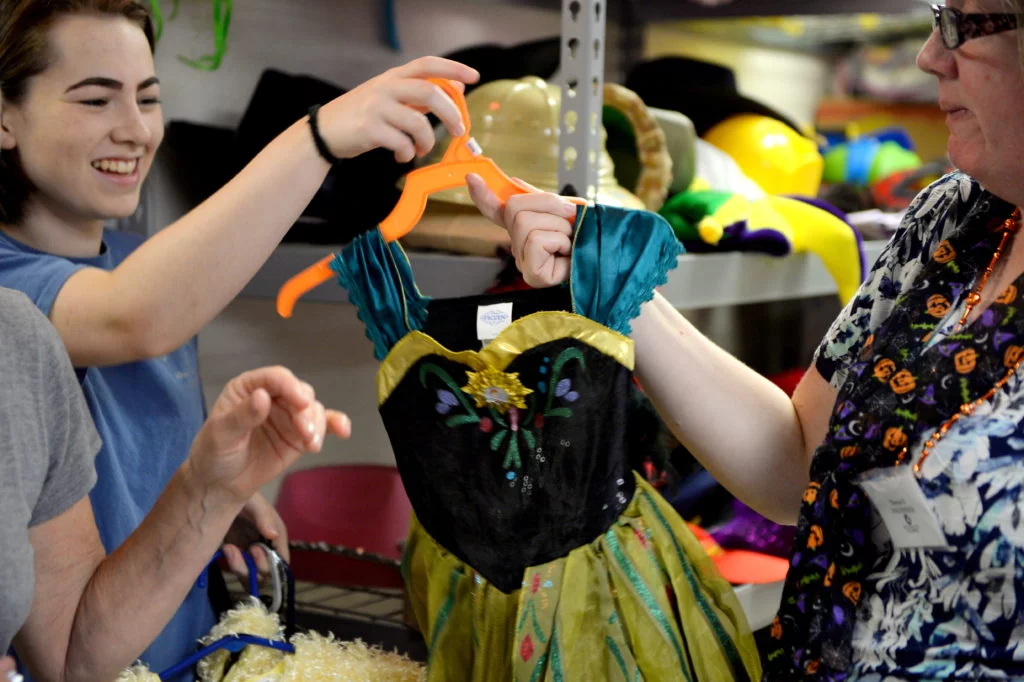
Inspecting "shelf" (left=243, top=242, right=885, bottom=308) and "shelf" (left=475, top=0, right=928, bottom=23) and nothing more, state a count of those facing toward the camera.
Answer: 2

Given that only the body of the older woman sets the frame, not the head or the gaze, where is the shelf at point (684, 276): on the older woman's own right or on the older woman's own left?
on the older woman's own right

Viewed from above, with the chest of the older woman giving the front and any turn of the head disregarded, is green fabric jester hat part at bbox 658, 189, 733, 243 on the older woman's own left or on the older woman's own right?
on the older woman's own right

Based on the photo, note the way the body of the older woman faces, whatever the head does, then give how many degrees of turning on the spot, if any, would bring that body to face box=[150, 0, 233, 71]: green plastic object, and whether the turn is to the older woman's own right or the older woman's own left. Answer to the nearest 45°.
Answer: approximately 90° to the older woman's own right

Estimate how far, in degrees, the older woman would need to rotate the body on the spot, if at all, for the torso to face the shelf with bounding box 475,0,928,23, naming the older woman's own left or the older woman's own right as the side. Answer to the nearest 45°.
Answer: approximately 135° to the older woman's own right

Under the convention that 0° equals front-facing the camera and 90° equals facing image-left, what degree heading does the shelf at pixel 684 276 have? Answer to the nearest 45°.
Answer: approximately 0°

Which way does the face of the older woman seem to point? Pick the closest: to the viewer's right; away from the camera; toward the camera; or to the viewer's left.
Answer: to the viewer's left

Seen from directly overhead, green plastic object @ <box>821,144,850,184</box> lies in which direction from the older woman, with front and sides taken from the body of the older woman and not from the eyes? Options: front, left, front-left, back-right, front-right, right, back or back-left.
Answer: back-right
